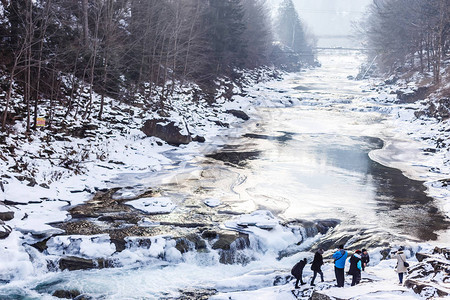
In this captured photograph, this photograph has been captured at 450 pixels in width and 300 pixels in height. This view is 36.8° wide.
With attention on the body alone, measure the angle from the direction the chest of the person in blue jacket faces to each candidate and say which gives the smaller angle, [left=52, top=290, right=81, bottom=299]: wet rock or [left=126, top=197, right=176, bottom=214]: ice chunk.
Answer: the ice chunk

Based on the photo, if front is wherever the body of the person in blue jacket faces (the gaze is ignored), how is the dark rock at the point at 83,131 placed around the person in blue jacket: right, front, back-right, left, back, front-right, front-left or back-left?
front-left

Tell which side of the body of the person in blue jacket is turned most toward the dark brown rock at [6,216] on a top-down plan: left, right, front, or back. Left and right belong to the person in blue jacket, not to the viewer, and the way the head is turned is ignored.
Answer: left

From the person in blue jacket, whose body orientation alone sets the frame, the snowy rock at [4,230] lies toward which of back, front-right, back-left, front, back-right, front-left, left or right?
left

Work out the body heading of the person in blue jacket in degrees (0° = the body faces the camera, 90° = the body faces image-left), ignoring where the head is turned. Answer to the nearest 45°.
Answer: approximately 180°

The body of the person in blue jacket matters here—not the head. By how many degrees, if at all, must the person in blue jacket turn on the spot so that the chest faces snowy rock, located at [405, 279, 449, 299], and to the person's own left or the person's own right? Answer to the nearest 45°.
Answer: approximately 135° to the person's own right

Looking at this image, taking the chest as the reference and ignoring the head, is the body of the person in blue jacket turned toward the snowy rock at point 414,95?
yes

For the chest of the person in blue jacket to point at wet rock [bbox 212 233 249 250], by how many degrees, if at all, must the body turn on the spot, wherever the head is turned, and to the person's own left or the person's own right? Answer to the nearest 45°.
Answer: approximately 45° to the person's own left

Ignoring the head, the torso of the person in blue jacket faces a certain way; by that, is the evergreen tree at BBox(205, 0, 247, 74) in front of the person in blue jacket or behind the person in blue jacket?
in front

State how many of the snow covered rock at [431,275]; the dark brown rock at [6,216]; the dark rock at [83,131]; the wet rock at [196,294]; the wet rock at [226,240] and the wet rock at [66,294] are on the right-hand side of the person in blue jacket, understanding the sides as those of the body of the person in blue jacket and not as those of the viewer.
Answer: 1

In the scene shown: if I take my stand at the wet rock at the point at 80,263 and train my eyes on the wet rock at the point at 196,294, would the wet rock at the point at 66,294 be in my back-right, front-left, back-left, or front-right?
front-right

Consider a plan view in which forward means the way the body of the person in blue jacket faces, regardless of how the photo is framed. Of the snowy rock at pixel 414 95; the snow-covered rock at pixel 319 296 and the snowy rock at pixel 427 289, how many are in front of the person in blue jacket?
1

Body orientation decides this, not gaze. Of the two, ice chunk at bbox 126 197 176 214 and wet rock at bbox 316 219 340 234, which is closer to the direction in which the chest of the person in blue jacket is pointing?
the wet rock

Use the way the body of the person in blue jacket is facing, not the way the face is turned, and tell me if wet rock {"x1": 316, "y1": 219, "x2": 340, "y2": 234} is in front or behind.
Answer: in front

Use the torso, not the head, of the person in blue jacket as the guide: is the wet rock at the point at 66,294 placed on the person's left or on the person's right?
on the person's left
